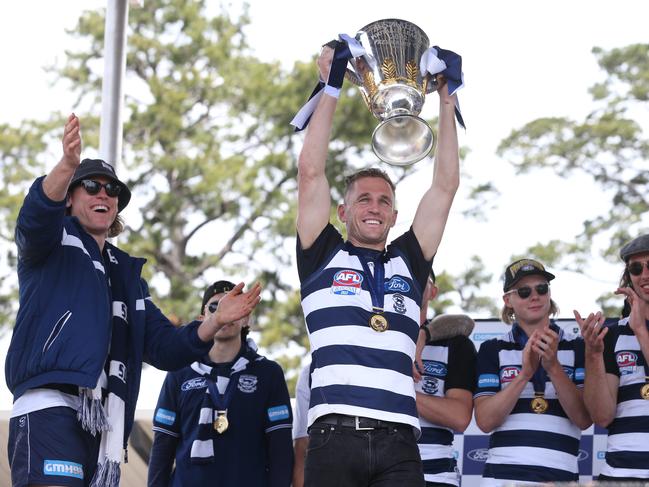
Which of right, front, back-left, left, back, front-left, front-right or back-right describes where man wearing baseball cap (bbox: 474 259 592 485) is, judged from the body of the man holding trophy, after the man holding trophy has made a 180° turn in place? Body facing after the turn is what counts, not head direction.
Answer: front-right

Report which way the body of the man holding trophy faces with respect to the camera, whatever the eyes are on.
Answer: toward the camera

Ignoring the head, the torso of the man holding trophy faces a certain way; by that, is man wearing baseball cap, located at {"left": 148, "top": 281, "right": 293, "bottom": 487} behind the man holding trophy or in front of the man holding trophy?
behind

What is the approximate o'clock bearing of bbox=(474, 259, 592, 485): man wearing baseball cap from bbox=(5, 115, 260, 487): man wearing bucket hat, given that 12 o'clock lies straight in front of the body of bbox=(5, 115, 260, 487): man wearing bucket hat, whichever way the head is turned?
bbox=(474, 259, 592, 485): man wearing baseball cap is roughly at 10 o'clock from bbox=(5, 115, 260, 487): man wearing bucket hat.

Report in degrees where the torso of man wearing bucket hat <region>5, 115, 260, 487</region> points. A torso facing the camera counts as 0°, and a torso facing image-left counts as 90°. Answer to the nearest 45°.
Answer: approximately 315°

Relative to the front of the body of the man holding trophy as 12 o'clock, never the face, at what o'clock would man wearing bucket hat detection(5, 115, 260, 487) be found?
The man wearing bucket hat is roughly at 3 o'clock from the man holding trophy.

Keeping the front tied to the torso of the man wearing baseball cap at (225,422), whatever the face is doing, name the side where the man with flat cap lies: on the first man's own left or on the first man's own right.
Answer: on the first man's own left

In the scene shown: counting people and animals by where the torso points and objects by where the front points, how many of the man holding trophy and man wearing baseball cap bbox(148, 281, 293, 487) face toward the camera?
2

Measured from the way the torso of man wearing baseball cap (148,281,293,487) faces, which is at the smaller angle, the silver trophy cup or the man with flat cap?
the silver trophy cup
